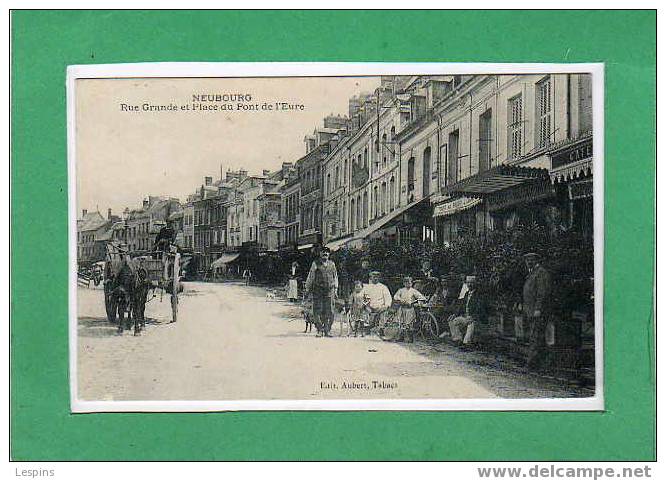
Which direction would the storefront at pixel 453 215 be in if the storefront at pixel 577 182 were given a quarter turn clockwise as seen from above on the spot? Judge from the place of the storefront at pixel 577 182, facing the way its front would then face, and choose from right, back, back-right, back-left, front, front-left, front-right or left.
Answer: front-left

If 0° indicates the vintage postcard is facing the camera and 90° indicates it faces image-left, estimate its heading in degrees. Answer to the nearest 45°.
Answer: approximately 0°

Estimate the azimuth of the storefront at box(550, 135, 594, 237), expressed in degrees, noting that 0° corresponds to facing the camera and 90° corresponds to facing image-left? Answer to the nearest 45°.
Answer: approximately 45°
